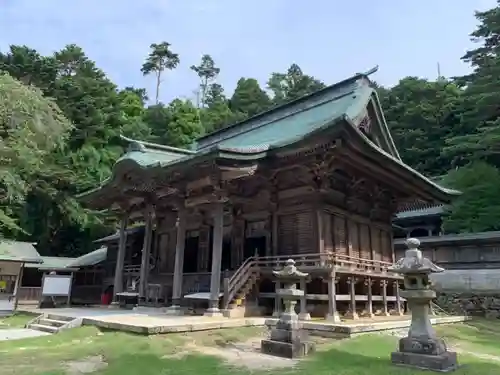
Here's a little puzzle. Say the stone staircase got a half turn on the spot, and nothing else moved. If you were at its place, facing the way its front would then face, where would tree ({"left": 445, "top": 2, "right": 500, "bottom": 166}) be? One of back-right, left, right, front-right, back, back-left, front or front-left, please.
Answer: front-right

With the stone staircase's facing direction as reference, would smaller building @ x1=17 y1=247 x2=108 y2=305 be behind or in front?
behind

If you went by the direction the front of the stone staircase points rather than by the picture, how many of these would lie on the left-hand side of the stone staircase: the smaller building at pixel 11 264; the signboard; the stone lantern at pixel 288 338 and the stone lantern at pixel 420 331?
2

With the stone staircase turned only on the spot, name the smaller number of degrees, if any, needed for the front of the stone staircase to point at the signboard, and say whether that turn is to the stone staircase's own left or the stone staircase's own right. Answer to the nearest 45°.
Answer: approximately 135° to the stone staircase's own right

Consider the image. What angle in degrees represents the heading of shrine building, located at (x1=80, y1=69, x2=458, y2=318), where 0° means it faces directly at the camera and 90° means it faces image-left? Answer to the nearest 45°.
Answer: approximately 45°

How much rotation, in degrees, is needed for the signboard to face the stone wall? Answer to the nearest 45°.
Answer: approximately 45° to its left

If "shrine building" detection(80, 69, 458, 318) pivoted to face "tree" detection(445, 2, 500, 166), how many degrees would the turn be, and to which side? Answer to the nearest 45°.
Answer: approximately 180°

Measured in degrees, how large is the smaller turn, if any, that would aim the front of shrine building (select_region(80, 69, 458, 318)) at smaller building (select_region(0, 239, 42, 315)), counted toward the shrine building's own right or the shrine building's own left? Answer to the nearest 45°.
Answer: approximately 90° to the shrine building's own right

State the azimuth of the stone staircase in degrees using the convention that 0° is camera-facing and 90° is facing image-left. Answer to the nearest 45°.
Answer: approximately 45°

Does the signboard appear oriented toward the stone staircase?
yes
